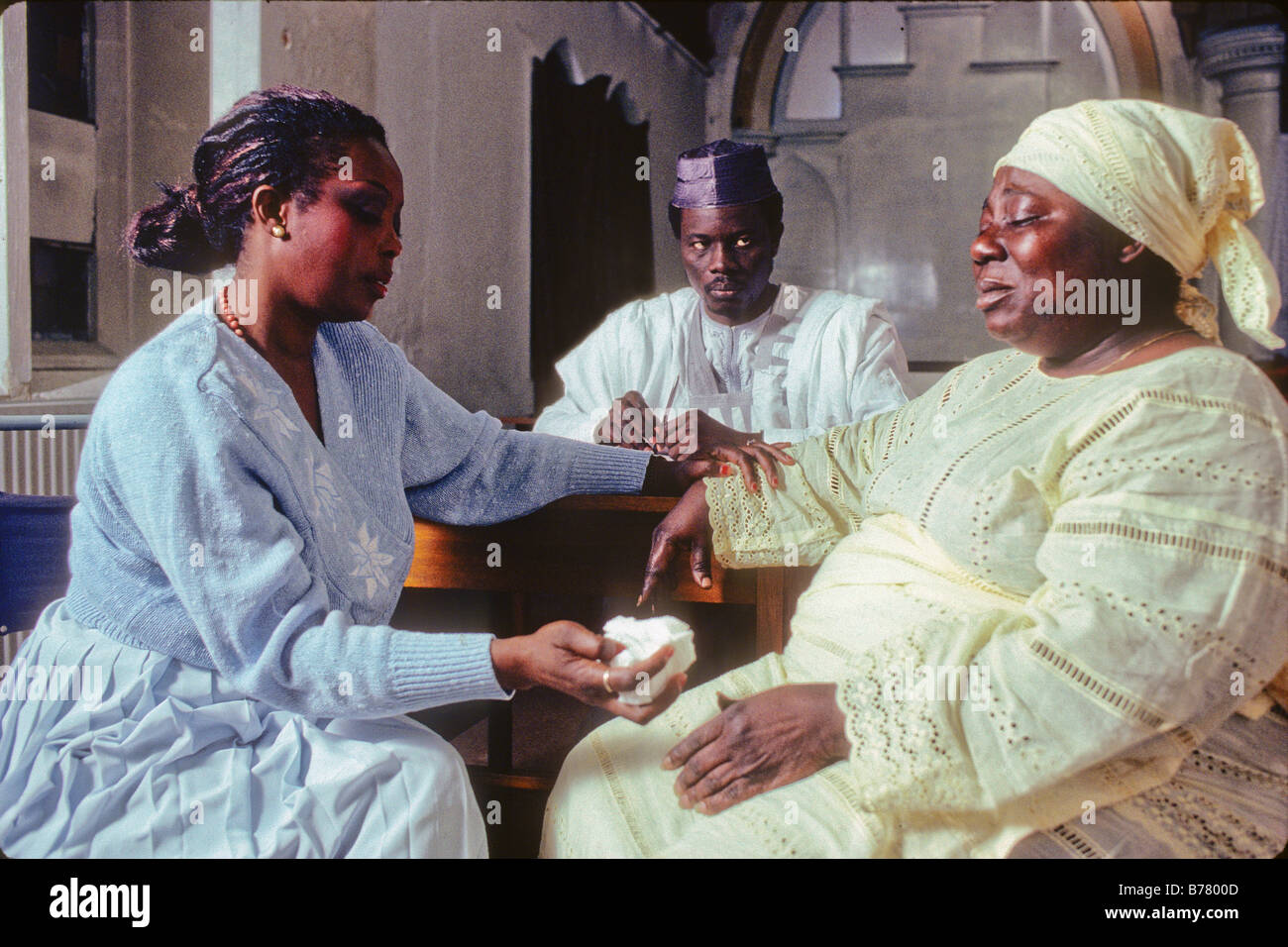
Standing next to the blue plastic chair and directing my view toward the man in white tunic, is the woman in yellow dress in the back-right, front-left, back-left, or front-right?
front-right

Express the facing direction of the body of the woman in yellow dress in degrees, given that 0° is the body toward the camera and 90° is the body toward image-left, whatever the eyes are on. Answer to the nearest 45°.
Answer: approximately 45°

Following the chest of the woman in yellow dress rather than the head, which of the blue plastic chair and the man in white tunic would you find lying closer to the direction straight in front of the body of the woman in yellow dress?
the blue plastic chair

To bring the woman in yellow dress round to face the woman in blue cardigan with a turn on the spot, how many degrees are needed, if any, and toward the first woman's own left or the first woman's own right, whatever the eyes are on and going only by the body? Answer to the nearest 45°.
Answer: approximately 45° to the first woman's own right

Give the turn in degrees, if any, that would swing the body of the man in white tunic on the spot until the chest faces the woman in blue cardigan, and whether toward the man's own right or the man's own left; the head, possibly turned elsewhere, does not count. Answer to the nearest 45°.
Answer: approximately 45° to the man's own right

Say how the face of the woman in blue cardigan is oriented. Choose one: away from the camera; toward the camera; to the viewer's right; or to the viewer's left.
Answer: to the viewer's right

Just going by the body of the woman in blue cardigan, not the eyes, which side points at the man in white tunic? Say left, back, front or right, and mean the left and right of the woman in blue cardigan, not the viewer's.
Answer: left

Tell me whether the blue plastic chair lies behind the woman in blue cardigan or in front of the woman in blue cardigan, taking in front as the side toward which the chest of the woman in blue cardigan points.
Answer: behind

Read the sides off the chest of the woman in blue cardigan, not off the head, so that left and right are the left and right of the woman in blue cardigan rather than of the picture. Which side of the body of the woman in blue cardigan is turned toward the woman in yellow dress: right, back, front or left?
front

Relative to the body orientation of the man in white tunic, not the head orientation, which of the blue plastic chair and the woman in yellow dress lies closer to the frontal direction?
the woman in yellow dress

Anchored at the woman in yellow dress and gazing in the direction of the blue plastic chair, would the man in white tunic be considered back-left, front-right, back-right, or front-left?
front-right

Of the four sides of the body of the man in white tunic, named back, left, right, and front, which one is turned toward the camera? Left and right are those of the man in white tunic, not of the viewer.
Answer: front

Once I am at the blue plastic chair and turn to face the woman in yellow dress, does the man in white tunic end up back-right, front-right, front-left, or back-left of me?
front-left

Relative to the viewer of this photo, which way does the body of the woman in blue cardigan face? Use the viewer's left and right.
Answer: facing the viewer and to the right of the viewer

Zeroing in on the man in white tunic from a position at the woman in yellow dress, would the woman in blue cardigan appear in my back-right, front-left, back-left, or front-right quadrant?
front-left
